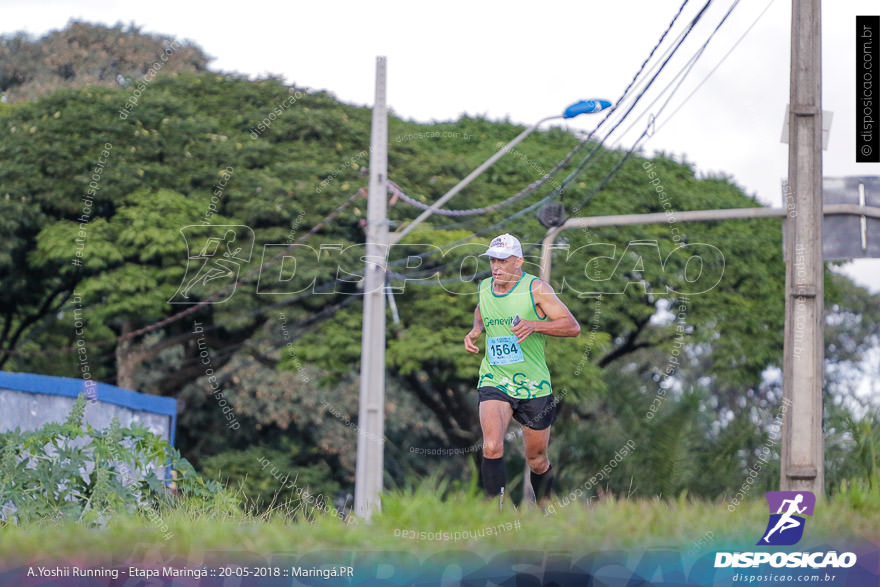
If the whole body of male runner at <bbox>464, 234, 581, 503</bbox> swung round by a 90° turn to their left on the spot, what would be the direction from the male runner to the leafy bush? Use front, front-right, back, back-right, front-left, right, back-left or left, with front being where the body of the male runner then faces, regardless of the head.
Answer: back-right

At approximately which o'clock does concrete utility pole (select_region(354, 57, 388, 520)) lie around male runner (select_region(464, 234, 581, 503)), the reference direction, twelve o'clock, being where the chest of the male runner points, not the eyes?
The concrete utility pole is roughly at 4 o'clock from the male runner.

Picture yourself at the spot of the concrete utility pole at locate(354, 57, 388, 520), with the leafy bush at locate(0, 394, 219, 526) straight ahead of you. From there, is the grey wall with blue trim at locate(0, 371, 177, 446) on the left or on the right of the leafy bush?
right

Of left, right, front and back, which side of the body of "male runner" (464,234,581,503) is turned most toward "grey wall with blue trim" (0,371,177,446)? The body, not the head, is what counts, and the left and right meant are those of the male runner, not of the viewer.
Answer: right

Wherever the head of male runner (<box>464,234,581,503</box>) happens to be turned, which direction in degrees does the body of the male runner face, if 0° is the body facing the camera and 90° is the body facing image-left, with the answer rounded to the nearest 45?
approximately 45°
